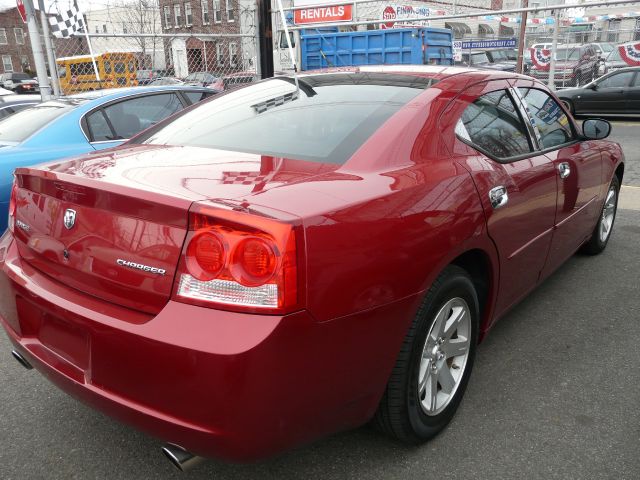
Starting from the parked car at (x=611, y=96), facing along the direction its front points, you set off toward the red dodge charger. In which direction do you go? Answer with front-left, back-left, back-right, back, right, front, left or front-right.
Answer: left

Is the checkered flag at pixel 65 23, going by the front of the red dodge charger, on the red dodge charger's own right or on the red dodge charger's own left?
on the red dodge charger's own left

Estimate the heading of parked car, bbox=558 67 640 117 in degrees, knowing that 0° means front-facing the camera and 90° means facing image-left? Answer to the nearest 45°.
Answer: approximately 90°

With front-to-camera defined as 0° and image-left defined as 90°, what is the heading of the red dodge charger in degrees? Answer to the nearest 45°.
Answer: approximately 225°
